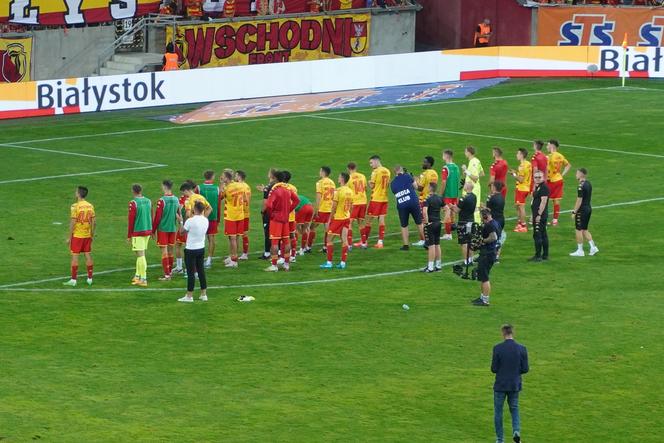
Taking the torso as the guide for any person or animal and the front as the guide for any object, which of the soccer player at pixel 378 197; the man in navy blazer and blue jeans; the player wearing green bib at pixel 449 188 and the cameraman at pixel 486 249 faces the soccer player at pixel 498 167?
the man in navy blazer and blue jeans

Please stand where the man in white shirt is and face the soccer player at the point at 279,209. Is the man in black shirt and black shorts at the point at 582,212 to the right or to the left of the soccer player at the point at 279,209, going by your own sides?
right

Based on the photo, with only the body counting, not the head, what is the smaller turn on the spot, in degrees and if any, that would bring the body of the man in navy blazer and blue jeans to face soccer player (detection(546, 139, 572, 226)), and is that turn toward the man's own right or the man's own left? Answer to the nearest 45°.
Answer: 0° — they already face them

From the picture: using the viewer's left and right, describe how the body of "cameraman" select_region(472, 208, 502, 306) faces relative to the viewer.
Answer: facing to the left of the viewer

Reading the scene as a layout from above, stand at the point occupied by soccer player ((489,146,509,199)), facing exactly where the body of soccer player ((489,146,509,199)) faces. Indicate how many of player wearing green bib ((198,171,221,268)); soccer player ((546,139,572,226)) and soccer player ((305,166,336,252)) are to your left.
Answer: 2

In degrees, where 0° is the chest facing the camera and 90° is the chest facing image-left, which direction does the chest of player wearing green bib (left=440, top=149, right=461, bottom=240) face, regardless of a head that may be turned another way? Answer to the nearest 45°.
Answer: approximately 135°

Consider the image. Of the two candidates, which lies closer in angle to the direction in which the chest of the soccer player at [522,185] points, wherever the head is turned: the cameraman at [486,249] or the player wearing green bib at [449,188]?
the player wearing green bib

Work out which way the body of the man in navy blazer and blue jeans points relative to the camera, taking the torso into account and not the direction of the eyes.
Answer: away from the camera

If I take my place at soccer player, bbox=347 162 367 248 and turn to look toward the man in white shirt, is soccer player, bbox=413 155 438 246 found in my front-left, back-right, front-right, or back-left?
back-left

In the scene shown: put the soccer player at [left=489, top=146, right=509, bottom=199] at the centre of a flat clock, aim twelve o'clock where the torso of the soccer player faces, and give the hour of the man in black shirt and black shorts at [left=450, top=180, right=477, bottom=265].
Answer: The man in black shirt and black shorts is roughly at 8 o'clock from the soccer player.

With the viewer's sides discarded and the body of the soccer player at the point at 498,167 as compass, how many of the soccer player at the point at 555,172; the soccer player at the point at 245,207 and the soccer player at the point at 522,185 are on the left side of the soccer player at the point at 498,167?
1
